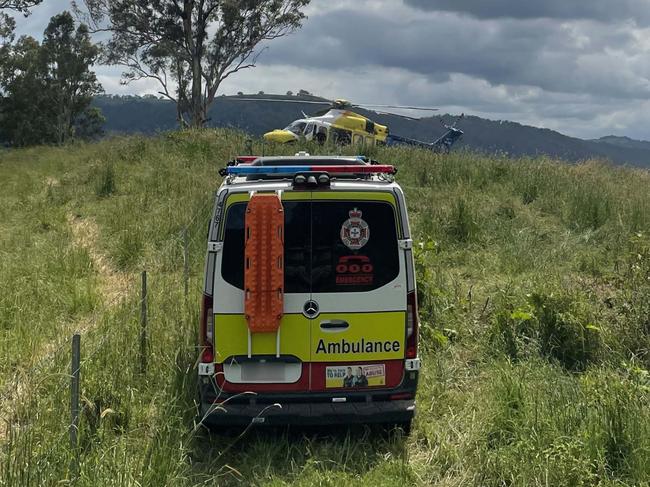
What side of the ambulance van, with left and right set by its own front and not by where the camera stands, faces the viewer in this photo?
back

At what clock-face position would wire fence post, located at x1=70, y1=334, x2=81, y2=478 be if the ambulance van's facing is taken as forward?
The wire fence post is roughly at 8 o'clock from the ambulance van.

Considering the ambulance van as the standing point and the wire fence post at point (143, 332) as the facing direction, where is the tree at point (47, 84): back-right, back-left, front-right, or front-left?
front-right

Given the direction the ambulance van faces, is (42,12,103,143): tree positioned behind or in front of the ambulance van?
in front

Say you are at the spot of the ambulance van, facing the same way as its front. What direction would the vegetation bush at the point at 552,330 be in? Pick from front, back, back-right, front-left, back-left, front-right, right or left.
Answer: front-right
